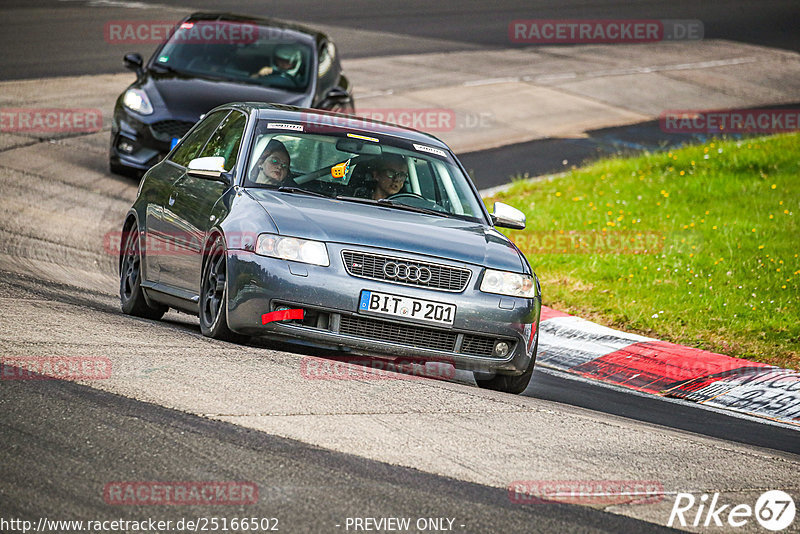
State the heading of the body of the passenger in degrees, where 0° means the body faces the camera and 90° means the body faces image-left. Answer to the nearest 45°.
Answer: approximately 315°

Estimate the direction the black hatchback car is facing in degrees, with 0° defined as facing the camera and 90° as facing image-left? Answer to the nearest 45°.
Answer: approximately 45°

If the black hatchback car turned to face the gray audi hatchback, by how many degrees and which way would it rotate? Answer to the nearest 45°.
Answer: approximately 45° to its left

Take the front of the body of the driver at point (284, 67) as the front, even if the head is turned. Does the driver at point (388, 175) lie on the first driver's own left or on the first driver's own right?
on the first driver's own left

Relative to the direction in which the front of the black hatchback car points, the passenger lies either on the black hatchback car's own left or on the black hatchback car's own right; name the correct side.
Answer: on the black hatchback car's own left

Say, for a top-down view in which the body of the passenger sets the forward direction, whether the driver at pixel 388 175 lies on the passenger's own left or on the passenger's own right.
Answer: on the passenger's own left

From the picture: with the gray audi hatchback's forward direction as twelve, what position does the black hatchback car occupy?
The black hatchback car is roughly at 7 o'clock from the gray audi hatchback.

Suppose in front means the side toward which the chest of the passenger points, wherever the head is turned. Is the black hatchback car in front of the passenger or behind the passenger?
behind

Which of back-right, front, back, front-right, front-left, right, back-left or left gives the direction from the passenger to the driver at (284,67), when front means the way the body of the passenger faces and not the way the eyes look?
back-left

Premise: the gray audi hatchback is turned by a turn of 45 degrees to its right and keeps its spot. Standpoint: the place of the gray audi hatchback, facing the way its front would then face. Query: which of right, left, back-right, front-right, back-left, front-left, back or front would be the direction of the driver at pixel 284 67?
back

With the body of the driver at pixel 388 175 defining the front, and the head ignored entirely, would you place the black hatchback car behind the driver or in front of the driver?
behind
